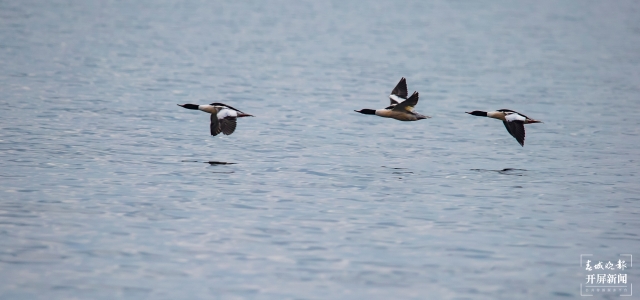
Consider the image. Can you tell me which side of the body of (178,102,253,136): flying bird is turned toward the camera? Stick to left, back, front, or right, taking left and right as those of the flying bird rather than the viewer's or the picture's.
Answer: left

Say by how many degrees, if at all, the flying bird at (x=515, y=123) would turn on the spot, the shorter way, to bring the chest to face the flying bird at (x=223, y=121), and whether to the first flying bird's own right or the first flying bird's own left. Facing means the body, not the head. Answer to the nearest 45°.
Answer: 0° — it already faces it

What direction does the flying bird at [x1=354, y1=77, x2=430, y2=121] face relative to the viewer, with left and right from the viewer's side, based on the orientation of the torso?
facing to the left of the viewer

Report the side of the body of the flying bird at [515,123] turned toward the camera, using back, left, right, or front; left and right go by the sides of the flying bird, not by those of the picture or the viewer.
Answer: left

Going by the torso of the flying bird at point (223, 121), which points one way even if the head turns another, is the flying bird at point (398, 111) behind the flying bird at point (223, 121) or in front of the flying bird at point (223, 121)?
behind

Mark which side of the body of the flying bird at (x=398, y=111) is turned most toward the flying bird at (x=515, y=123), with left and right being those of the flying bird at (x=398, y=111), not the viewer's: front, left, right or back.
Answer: back

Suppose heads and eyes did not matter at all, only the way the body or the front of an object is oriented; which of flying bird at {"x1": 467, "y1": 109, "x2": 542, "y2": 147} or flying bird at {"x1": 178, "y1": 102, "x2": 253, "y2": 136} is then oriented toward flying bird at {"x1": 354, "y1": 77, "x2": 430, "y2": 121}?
flying bird at {"x1": 467, "y1": 109, "x2": 542, "y2": 147}

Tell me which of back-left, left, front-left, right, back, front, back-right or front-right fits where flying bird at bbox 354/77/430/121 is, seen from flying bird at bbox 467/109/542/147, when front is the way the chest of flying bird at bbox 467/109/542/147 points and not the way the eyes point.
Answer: front

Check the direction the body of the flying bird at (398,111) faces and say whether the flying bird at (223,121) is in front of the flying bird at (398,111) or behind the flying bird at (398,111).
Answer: in front

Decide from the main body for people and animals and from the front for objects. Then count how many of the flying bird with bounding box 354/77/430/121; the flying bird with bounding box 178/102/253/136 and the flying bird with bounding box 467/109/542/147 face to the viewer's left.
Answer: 3
